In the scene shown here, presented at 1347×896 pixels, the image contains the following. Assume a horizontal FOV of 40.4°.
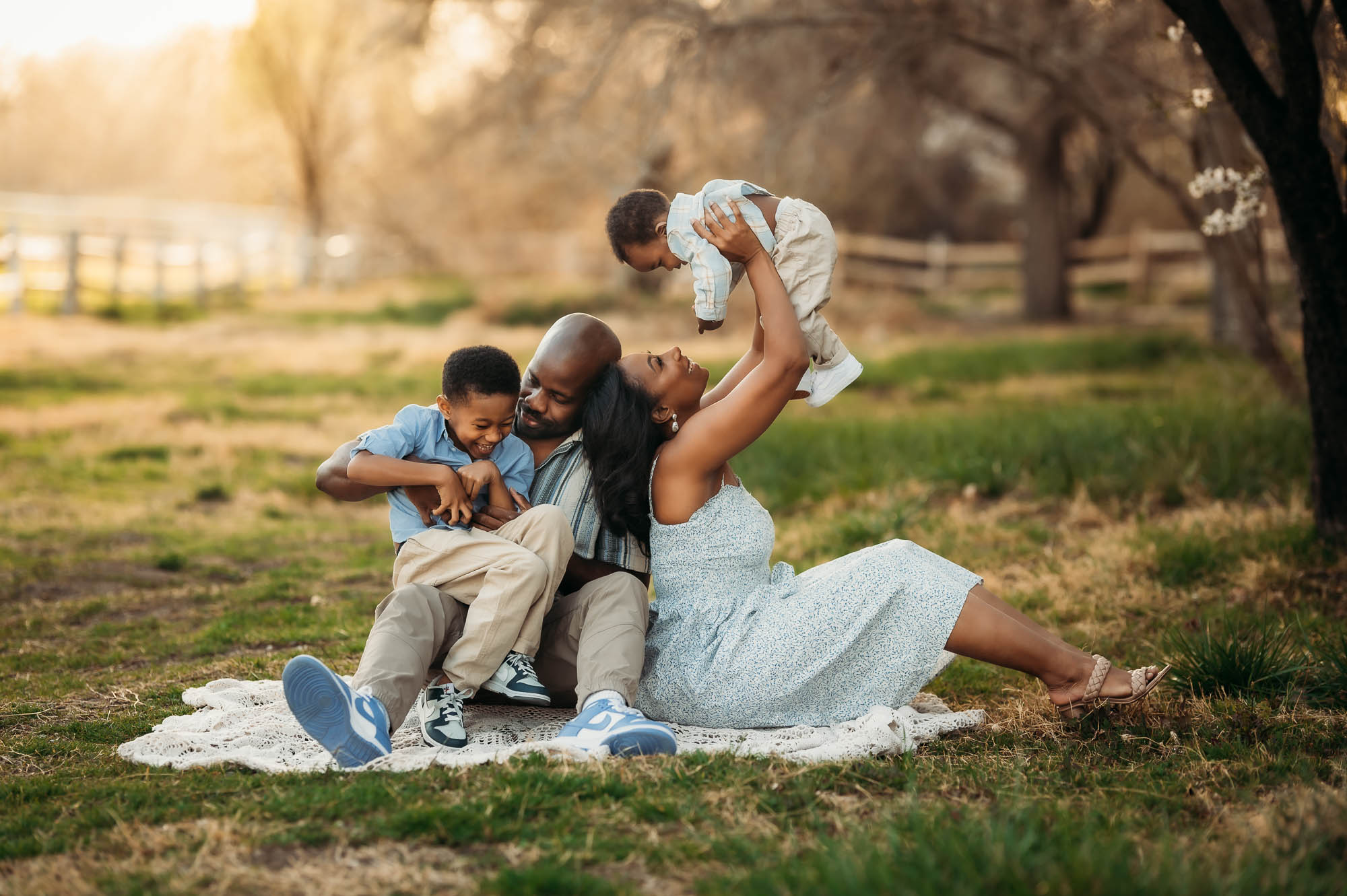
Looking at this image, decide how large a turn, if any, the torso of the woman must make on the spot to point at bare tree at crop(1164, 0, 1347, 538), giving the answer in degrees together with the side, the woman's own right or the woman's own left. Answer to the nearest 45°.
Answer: approximately 45° to the woman's own left

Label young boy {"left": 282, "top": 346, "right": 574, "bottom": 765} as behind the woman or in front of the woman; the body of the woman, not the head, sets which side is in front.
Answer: behind

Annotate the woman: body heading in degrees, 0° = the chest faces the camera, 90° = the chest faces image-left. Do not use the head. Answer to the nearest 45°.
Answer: approximately 270°
